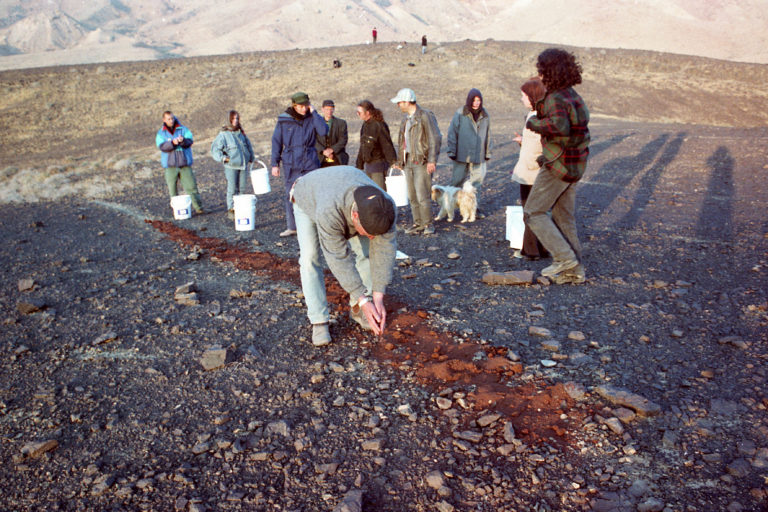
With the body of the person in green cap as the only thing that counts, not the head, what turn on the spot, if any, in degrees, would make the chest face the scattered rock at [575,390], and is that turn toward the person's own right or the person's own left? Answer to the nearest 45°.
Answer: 0° — they already face it

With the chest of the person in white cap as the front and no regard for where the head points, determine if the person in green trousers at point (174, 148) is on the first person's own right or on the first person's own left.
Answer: on the first person's own right

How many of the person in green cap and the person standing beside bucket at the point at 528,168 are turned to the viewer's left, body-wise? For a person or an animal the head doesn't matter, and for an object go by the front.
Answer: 1

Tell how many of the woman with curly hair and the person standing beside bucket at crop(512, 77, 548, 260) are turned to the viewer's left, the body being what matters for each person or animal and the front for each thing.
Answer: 2

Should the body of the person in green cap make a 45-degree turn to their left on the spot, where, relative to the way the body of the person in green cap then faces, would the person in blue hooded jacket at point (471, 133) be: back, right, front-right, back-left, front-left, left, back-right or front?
front-left

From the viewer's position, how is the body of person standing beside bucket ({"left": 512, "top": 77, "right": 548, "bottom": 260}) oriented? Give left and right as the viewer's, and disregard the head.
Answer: facing to the left of the viewer

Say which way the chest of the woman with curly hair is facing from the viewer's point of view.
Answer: to the viewer's left

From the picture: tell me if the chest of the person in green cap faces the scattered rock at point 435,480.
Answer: yes
